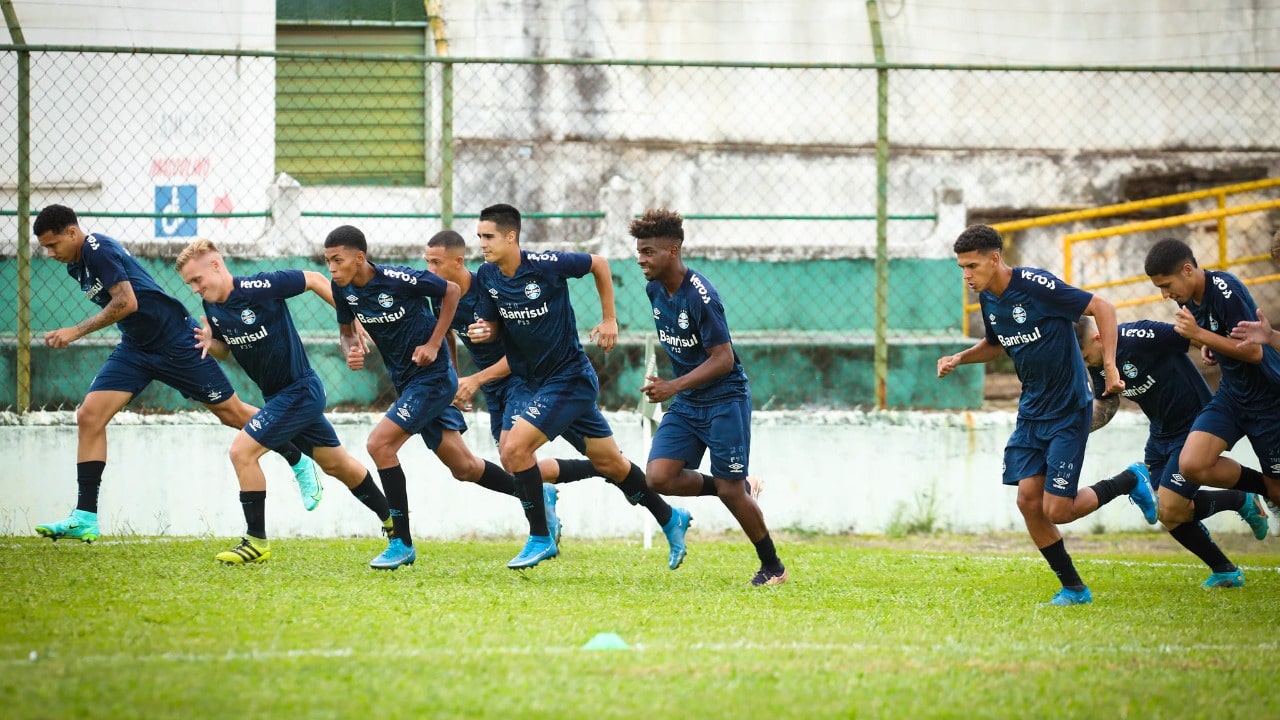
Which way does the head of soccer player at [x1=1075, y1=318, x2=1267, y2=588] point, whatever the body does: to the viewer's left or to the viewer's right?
to the viewer's left

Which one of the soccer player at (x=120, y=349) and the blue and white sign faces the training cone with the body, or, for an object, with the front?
the blue and white sign

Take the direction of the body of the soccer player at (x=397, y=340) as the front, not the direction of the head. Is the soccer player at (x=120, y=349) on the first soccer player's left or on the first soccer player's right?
on the first soccer player's right

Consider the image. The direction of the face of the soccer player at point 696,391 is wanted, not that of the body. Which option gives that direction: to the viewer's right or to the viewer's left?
to the viewer's left

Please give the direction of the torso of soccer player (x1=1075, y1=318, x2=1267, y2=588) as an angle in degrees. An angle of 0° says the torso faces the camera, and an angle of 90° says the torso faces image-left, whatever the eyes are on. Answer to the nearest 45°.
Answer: approximately 45°

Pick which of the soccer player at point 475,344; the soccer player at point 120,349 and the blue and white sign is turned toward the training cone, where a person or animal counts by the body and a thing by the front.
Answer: the blue and white sign

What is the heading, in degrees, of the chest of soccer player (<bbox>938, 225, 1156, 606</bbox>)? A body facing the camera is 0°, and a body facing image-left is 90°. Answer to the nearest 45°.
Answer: approximately 45°

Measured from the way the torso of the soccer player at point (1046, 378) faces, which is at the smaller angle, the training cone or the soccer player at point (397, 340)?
the training cone

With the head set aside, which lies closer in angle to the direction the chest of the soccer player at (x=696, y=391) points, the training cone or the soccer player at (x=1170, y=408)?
the training cone

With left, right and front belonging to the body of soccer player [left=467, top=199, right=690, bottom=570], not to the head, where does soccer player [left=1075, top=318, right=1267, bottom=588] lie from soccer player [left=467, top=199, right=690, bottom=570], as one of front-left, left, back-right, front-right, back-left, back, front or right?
back-left
